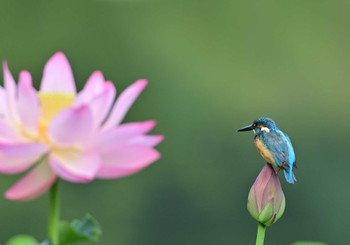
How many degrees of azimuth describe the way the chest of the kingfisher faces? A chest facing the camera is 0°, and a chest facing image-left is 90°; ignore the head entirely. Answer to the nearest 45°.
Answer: approximately 90°
